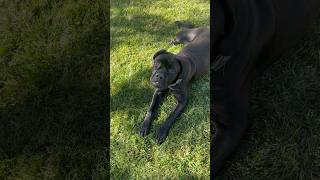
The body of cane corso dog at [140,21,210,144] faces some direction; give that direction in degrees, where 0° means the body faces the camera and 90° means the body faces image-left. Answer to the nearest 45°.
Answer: approximately 45°
